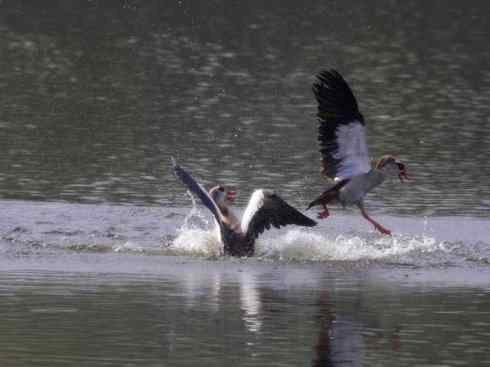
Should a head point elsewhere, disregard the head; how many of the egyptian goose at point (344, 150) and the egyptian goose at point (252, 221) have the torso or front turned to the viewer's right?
1

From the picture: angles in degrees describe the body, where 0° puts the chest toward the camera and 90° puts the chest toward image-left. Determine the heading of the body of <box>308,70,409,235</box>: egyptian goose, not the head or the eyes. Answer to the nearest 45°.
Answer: approximately 270°

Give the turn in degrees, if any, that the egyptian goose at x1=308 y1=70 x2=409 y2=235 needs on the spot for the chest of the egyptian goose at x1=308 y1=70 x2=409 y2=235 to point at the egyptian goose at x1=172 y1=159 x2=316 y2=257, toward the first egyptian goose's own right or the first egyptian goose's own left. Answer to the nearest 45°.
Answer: approximately 135° to the first egyptian goose's own right

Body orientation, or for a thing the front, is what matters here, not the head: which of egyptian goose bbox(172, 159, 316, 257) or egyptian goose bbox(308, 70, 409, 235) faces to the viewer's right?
egyptian goose bbox(308, 70, 409, 235)
